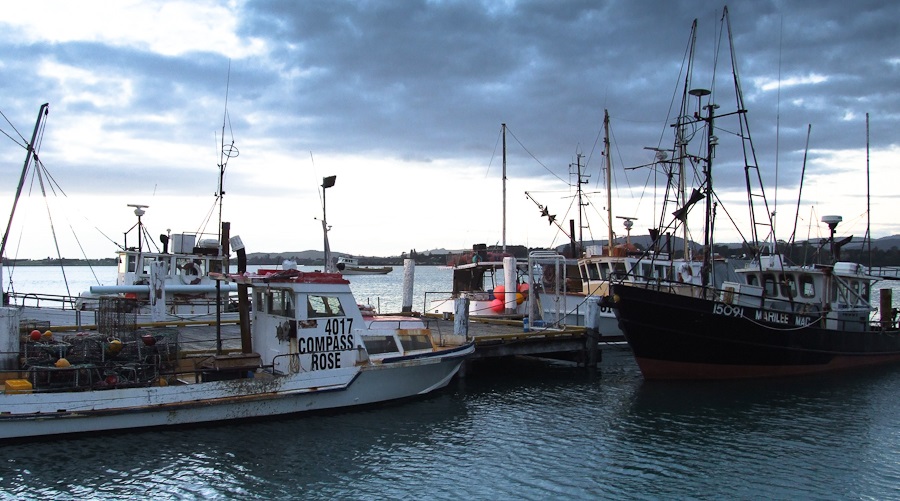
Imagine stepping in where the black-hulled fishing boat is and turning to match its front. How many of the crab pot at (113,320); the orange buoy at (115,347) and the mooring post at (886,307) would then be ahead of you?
2

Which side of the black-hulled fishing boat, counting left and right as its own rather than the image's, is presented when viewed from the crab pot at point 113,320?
front

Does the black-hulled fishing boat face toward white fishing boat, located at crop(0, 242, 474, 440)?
yes

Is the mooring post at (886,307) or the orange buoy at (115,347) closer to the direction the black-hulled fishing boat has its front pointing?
the orange buoy

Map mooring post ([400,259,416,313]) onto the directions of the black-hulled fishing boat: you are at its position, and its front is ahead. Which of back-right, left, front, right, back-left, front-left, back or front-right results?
front-right

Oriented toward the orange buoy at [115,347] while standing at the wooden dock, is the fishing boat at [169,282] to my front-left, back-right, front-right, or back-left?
front-right

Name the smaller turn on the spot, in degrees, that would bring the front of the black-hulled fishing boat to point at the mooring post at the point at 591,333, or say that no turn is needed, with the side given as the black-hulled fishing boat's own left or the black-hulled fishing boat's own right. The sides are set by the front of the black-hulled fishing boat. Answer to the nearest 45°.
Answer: approximately 45° to the black-hulled fishing boat's own right

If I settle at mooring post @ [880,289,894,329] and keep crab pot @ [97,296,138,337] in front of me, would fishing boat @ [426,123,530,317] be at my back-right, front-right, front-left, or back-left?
front-right

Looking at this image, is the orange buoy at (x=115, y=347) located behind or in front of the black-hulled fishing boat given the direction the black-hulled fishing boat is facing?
in front

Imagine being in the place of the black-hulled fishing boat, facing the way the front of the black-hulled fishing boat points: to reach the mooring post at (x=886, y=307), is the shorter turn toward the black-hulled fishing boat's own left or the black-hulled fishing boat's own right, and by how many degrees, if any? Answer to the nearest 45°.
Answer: approximately 180°

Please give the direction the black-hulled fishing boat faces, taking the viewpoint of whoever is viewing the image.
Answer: facing the viewer and to the left of the viewer

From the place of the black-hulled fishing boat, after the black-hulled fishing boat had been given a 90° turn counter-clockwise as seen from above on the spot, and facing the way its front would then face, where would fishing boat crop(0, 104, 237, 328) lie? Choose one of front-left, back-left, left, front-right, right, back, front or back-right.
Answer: back-right

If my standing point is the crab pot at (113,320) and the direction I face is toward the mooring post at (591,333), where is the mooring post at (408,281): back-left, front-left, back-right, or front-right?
front-left
